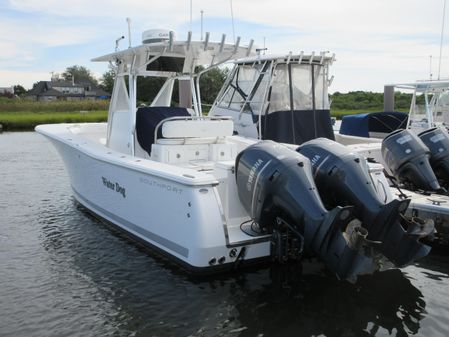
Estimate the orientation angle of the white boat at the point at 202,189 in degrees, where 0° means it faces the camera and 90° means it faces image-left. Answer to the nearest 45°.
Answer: approximately 135°

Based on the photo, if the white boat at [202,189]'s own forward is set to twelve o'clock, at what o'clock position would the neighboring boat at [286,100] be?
The neighboring boat is roughly at 2 o'clock from the white boat.

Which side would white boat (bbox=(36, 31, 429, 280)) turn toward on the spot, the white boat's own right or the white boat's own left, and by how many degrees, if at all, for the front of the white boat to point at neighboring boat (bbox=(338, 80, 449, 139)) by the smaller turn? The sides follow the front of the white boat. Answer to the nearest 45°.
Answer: approximately 90° to the white boat's own right

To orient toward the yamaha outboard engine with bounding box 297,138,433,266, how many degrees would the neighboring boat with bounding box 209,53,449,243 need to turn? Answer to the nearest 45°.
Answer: approximately 135° to its left

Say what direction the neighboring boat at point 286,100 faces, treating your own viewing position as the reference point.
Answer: facing away from the viewer and to the left of the viewer

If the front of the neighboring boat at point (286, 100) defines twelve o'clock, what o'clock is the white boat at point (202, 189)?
The white boat is roughly at 8 o'clock from the neighboring boat.

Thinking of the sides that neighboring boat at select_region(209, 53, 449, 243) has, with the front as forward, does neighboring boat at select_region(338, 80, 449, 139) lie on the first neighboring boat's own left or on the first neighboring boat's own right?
on the first neighboring boat's own right
